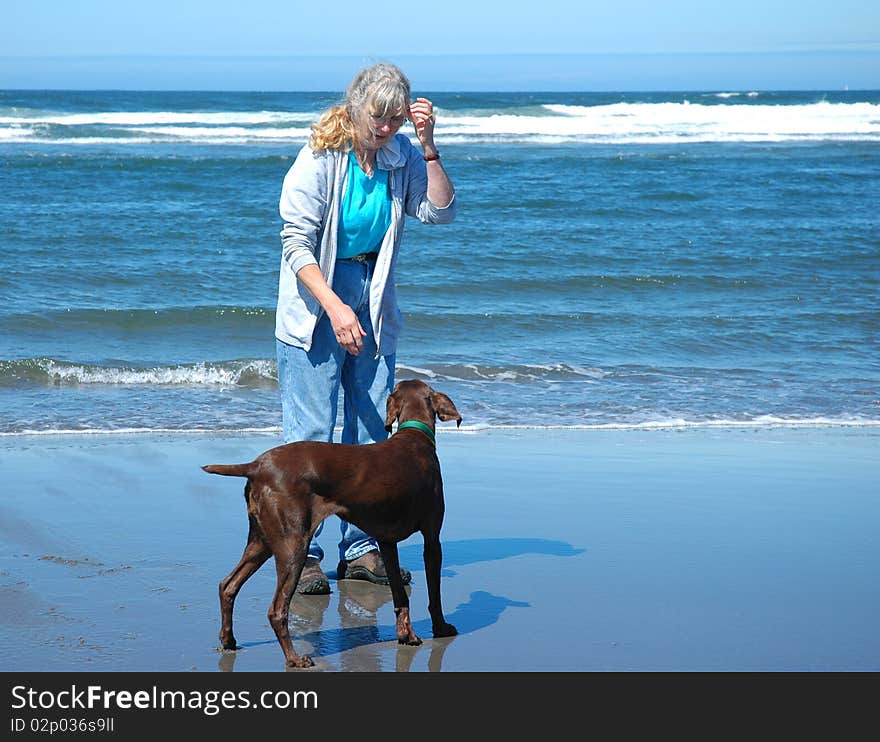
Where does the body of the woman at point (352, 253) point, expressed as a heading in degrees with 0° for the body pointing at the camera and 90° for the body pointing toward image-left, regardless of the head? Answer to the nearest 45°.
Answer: approximately 315°

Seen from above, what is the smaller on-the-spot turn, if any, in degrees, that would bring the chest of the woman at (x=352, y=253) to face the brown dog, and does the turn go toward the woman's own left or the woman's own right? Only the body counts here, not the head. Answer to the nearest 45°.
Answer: approximately 45° to the woman's own right

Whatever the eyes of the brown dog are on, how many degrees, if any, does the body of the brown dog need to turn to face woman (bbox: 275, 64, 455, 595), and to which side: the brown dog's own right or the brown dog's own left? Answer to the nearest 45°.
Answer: approximately 45° to the brown dog's own left

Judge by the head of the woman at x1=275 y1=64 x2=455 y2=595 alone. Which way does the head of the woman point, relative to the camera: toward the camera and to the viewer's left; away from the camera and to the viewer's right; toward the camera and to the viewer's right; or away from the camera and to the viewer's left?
toward the camera and to the viewer's right

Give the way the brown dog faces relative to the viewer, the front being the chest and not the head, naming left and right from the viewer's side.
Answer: facing away from the viewer and to the right of the viewer

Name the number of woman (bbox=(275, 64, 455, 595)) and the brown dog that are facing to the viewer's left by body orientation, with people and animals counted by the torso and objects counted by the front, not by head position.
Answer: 0
